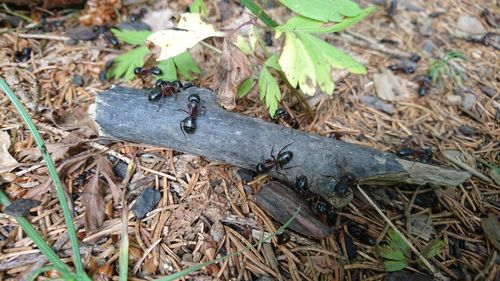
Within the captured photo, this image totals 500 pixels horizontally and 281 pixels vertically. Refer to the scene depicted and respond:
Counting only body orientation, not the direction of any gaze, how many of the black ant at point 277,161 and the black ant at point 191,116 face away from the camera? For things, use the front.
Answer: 1

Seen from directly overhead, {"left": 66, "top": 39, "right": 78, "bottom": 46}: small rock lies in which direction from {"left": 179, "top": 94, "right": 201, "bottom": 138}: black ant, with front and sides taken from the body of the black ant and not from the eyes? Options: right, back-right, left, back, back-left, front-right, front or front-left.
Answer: front-left

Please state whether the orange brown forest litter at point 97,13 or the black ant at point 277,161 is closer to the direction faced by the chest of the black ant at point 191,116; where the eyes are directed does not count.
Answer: the orange brown forest litter

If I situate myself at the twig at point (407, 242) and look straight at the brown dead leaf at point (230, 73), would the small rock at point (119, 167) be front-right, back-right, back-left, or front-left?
front-left

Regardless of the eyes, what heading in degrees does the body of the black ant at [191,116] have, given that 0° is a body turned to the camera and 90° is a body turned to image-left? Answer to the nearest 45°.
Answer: approximately 180°

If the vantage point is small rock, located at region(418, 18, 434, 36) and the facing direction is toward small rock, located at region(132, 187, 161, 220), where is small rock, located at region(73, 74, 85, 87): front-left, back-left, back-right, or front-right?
front-right

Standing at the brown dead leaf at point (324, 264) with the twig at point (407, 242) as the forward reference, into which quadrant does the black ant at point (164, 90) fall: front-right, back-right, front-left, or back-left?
back-left
